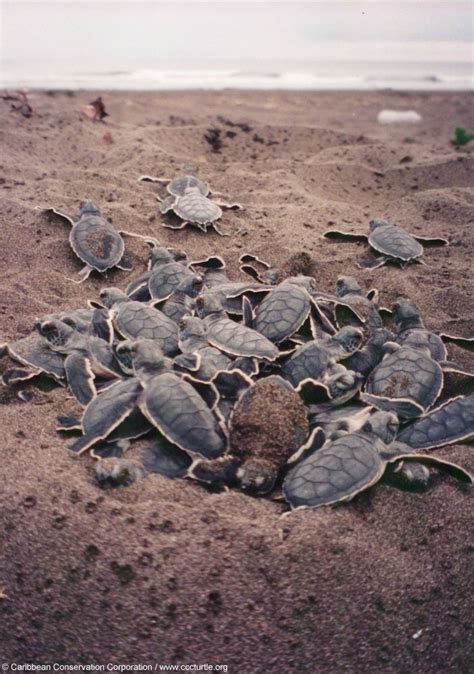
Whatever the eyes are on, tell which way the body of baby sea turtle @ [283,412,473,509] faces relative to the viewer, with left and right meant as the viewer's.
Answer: facing away from the viewer and to the right of the viewer

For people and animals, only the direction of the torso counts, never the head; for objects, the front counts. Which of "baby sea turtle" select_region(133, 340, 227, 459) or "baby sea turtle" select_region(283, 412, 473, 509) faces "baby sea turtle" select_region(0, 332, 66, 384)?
"baby sea turtle" select_region(133, 340, 227, 459)

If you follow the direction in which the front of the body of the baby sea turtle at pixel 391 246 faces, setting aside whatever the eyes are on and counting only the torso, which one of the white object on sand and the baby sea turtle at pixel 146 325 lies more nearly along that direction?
the white object on sand

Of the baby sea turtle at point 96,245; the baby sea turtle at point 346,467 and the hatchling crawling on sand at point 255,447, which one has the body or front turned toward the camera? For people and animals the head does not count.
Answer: the hatchling crawling on sand

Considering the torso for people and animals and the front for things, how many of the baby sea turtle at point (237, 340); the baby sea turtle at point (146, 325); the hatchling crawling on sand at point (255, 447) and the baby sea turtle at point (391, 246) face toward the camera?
1

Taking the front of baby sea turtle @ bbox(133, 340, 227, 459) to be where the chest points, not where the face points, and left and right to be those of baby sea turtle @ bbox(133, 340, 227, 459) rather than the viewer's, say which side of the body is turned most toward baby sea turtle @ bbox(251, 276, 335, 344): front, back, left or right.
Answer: right

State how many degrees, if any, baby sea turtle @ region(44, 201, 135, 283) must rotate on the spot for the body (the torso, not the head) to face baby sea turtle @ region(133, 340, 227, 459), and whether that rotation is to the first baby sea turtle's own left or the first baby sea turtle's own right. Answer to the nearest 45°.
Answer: approximately 180°

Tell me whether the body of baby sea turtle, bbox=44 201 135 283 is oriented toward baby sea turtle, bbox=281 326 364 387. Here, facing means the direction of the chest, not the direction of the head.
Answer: no

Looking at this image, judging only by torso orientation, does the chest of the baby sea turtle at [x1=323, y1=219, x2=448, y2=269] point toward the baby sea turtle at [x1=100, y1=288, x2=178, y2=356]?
no

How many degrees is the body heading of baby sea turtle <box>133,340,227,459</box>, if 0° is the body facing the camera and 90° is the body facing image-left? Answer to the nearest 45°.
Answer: approximately 135°

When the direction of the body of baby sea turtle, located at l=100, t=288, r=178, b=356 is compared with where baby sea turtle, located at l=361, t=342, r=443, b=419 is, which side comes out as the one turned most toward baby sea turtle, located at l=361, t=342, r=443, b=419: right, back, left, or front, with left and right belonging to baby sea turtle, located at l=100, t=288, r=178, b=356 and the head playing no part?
back

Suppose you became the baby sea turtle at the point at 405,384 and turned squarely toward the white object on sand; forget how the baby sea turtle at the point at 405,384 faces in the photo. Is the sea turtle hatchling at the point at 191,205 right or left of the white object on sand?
left

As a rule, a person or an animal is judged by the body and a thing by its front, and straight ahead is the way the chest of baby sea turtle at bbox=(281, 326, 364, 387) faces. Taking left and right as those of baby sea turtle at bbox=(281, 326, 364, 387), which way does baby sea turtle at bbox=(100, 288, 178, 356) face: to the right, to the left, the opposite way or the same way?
to the left
